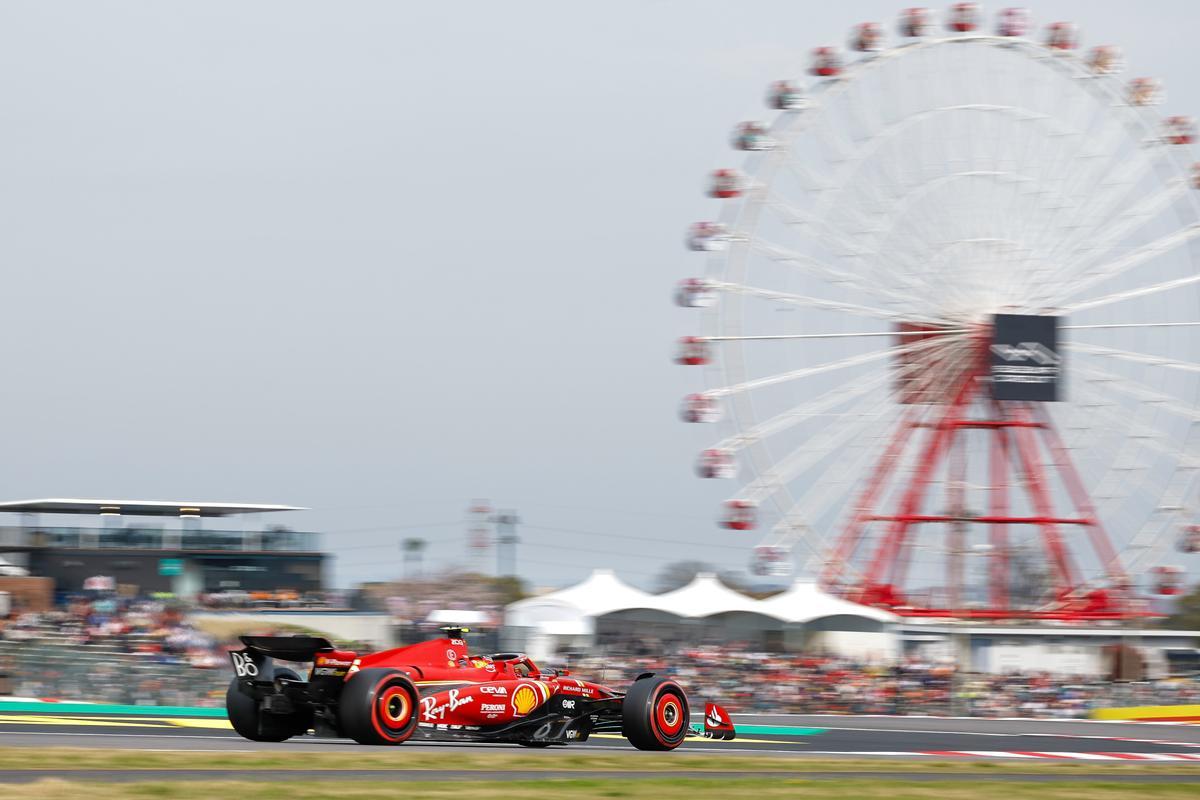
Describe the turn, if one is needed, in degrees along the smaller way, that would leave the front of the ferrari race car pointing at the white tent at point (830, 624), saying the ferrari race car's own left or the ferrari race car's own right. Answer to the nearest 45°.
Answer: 0° — it already faces it

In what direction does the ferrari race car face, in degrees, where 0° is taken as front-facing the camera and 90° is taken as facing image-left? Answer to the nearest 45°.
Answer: approximately 225°

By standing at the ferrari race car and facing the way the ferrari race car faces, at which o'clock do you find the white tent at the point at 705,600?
The white tent is roughly at 11 o'clock from the ferrari race car.
